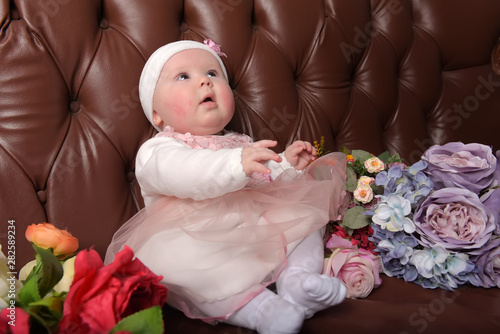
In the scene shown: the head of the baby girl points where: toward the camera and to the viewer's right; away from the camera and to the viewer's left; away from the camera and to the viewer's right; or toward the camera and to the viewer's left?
toward the camera and to the viewer's right

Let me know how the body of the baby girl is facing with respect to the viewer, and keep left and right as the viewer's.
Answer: facing the viewer and to the right of the viewer
